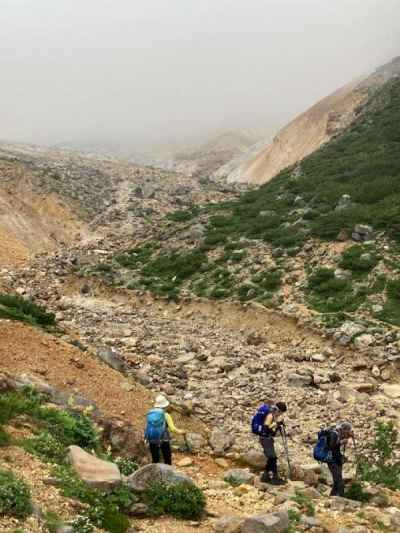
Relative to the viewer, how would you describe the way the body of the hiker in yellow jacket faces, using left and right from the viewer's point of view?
facing away from the viewer and to the right of the viewer

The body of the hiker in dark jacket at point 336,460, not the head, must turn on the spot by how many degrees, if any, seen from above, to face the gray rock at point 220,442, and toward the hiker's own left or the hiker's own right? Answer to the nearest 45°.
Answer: approximately 135° to the hiker's own left

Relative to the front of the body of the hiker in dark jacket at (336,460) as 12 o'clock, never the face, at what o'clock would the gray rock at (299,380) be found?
The gray rock is roughly at 9 o'clock from the hiker in dark jacket.

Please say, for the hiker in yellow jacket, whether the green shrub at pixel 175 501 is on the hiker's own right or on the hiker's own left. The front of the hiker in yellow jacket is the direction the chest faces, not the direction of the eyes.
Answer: on the hiker's own right

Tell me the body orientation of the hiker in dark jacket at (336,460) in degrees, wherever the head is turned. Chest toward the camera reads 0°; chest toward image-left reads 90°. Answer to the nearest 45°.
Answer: approximately 270°

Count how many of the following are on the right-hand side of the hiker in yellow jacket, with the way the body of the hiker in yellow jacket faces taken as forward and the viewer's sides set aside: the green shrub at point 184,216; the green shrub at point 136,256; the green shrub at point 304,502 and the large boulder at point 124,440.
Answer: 1

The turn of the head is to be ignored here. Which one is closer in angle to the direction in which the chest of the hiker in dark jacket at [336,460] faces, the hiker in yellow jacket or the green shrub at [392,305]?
the green shrub

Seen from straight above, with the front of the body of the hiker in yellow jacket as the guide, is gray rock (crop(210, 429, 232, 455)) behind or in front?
in front
